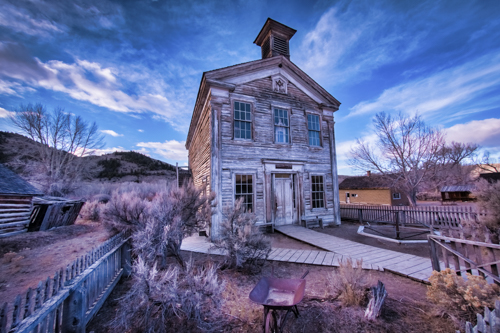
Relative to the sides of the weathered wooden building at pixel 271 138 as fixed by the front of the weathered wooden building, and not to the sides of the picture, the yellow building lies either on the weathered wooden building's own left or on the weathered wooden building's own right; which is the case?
on the weathered wooden building's own left

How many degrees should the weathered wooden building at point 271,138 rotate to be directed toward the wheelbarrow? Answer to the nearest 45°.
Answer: approximately 45° to its right

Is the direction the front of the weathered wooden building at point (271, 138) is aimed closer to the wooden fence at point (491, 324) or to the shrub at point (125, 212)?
the wooden fence

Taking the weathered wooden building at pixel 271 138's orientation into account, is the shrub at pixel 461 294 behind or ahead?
ahead

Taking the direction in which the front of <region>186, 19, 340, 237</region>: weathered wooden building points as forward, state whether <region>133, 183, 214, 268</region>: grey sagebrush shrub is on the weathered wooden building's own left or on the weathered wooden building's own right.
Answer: on the weathered wooden building's own right

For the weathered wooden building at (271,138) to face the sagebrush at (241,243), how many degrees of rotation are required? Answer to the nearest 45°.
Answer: approximately 45° to its right

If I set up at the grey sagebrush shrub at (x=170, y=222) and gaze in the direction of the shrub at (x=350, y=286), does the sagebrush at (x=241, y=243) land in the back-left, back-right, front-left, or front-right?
front-left

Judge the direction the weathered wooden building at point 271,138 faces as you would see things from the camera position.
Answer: facing the viewer and to the right of the viewer

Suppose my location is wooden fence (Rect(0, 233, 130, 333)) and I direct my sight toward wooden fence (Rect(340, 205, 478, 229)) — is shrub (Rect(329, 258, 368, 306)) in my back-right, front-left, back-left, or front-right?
front-right

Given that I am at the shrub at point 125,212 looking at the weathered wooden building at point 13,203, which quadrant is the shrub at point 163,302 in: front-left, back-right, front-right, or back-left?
back-left

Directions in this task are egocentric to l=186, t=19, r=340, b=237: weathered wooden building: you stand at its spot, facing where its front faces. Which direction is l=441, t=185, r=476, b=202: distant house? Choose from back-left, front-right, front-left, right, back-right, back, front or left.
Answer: left

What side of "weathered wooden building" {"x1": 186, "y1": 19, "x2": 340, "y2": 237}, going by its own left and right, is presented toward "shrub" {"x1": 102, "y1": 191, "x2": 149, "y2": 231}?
right

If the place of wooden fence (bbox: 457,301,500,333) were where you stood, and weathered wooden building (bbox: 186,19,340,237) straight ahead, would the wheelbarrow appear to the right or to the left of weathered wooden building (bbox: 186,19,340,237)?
left

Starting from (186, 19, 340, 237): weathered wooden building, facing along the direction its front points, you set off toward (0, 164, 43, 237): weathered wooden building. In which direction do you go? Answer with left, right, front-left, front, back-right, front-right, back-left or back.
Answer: back-right
